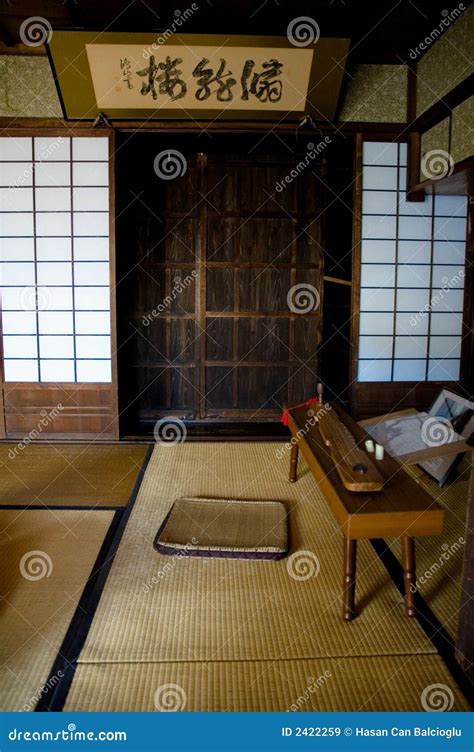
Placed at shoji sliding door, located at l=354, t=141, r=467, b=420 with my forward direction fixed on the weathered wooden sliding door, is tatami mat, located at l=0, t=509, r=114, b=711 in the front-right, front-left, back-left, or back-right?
front-left

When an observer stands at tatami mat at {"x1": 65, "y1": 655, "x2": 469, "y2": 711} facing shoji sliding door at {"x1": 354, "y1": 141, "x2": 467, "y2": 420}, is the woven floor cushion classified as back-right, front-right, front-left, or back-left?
front-left

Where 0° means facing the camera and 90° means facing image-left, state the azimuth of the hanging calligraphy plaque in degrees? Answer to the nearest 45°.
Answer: approximately 0°

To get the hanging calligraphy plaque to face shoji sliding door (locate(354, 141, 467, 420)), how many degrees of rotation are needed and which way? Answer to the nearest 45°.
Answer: approximately 90° to its left

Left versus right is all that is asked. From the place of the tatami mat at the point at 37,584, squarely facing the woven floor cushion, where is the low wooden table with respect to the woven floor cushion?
right

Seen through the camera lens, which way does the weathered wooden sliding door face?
facing the viewer

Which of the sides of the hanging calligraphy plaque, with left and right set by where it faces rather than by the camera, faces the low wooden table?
front

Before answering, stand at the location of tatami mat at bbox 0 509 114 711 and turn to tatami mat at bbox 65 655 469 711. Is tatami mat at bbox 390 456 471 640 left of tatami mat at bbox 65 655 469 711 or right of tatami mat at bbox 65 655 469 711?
left

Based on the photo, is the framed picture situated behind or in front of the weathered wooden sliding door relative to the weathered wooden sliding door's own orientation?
in front

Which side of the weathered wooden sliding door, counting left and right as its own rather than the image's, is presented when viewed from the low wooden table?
front

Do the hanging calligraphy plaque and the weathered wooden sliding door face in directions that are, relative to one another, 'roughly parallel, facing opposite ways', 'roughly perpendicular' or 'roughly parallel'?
roughly parallel
